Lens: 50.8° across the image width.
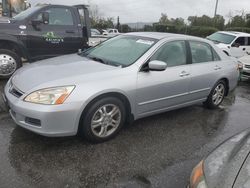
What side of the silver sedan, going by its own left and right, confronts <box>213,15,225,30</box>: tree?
back

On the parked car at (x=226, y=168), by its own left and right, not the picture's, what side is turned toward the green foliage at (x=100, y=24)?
right

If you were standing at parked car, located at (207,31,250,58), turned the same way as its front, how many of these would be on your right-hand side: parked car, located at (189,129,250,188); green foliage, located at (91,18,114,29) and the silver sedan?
1

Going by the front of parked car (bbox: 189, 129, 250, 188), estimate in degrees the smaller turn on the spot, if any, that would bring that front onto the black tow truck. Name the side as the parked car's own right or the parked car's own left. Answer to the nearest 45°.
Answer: approximately 90° to the parked car's own right

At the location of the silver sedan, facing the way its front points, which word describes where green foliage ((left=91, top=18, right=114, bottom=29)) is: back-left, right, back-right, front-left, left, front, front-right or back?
back-right

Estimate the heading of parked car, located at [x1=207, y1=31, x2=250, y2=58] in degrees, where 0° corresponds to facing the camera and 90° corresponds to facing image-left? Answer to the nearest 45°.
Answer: approximately 45°

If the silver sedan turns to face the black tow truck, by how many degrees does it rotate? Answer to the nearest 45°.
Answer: approximately 90° to its right

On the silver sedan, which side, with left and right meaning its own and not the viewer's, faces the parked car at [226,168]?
left

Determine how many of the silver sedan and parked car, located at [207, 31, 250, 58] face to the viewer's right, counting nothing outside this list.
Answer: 0

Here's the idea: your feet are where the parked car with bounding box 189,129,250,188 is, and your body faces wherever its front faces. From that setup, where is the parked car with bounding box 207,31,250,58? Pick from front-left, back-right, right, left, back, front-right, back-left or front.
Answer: back-right

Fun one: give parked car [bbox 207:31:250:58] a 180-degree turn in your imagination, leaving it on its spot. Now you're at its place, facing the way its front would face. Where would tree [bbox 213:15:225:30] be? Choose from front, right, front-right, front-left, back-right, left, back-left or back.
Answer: front-left

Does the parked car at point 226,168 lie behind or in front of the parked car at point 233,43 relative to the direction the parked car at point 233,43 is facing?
in front

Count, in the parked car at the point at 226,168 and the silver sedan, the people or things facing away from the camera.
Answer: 0

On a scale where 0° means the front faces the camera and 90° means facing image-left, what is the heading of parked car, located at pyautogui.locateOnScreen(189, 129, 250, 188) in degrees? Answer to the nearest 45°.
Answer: approximately 45°

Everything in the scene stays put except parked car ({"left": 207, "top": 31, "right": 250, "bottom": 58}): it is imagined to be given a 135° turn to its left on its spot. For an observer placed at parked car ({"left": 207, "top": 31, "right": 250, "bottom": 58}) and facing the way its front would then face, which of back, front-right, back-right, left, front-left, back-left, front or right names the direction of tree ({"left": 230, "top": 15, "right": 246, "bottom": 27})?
left

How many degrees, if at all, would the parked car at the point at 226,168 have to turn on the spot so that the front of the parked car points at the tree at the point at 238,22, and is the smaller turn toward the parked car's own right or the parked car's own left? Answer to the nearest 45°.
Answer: approximately 135° to the parked car's own right

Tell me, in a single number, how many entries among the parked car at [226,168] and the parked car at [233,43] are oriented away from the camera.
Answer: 0
